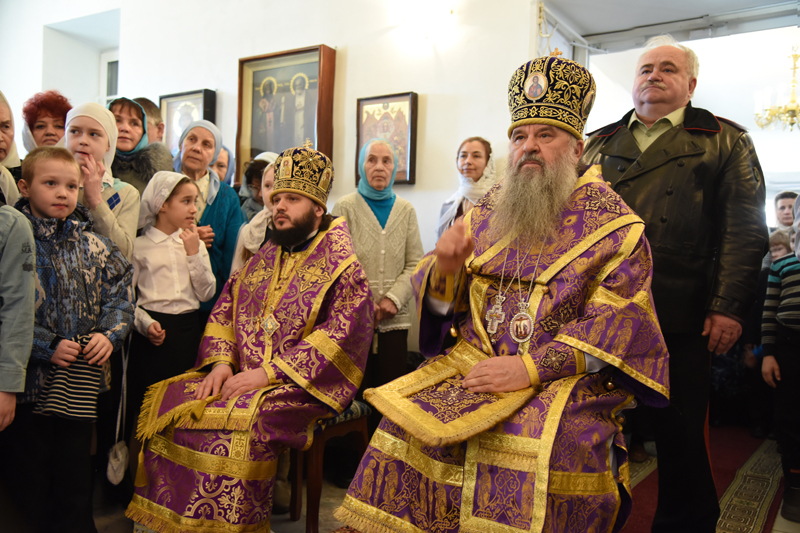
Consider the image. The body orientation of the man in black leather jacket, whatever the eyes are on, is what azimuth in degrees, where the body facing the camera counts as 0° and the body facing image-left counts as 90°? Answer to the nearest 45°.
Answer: approximately 45°

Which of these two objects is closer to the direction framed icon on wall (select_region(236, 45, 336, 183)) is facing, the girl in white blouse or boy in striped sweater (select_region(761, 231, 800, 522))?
the girl in white blouse

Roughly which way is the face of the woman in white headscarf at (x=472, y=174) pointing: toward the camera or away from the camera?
toward the camera

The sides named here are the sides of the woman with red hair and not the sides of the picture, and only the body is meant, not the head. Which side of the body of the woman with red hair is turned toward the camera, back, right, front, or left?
front

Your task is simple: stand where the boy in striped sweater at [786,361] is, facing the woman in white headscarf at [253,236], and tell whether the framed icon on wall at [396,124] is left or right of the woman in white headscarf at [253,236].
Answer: right

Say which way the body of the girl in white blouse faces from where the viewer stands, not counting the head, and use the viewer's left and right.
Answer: facing the viewer and to the right of the viewer

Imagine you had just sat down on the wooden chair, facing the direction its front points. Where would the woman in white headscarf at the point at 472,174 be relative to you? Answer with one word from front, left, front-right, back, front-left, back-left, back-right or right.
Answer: back

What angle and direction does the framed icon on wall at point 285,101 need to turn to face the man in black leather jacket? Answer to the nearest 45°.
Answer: approximately 90° to its left

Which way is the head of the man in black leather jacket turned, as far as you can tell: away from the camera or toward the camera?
toward the camera

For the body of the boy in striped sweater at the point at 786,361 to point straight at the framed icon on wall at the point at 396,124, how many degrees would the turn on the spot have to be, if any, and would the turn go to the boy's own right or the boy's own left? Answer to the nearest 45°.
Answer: approximately 45° to the boy's own right

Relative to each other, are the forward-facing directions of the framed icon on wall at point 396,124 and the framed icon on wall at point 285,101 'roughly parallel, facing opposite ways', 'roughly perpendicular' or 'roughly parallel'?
roughly parallel

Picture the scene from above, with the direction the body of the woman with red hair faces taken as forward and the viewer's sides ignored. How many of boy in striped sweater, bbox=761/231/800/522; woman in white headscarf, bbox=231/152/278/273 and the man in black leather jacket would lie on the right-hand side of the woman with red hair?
0

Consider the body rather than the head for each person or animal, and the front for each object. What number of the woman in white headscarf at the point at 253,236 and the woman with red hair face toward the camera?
2

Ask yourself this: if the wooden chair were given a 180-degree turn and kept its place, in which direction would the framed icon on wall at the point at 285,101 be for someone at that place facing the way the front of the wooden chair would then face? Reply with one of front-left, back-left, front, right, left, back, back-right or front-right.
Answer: front-left

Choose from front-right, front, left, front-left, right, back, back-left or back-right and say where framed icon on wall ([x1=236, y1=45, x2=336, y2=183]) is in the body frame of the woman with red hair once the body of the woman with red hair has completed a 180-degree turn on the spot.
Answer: front-right

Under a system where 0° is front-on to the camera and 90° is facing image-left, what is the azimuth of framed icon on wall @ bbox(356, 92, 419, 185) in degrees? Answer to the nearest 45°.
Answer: approximately 45°

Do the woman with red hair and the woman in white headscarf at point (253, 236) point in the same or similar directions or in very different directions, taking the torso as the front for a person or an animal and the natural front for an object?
same or similar directions

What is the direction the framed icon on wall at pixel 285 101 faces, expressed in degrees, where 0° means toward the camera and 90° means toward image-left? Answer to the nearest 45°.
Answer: approximately 45°

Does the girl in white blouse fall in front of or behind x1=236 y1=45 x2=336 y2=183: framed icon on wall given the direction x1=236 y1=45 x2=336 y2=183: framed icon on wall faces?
in front
